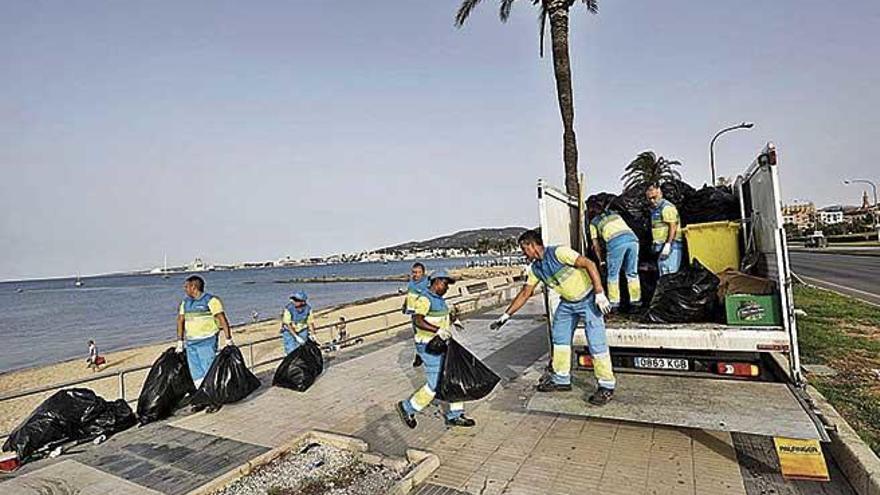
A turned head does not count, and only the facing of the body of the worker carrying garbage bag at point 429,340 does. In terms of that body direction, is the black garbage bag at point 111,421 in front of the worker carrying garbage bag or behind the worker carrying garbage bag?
behind

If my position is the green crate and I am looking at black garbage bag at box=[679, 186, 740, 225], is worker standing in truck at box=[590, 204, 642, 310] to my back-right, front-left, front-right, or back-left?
front-left

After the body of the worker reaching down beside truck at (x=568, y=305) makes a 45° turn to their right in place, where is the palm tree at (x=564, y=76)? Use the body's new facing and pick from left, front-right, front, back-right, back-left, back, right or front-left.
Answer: right

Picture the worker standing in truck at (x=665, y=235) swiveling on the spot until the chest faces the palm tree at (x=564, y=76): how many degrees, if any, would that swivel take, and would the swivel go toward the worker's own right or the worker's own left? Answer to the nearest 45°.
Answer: approximately 135° to the worker's own right

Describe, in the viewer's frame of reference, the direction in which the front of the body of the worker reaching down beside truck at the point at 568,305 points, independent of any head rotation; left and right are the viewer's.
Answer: facing the viewer and to the left of the viewer

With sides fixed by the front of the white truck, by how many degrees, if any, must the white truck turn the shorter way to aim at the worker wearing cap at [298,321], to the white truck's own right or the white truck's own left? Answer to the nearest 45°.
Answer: approximately 90° to the white truck's own left

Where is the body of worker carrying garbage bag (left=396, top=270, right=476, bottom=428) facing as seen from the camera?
to the viewer's right

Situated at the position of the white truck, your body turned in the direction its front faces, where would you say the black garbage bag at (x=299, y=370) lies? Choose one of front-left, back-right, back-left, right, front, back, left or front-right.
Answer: left

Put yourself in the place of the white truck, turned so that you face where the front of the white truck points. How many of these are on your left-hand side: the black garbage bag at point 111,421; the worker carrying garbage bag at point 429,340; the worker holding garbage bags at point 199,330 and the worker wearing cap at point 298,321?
4

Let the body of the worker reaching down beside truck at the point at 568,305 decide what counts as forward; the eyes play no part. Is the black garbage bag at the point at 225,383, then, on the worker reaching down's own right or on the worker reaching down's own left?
on the worker reaching down's own right

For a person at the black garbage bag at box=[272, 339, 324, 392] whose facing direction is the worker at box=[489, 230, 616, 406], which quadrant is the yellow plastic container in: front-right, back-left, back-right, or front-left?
front-left

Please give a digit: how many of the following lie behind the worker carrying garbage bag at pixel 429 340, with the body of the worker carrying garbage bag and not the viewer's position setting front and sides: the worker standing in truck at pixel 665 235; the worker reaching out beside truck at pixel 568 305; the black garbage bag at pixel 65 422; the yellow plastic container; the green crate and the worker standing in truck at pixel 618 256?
1

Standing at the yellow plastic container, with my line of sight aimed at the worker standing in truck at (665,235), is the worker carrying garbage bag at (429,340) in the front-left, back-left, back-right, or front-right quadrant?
front-left

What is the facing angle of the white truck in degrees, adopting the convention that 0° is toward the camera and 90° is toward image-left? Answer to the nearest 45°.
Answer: approximately 180°

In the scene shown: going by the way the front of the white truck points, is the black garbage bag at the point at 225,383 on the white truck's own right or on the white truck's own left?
on the white truck's own left
